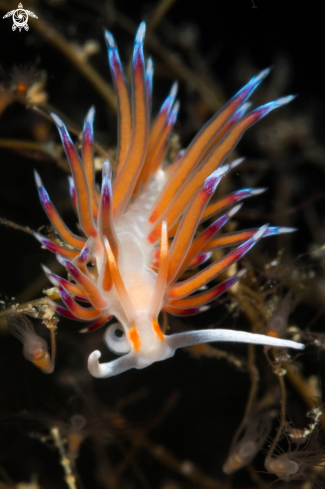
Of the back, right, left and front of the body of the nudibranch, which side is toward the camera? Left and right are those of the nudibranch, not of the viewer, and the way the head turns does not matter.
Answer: front
